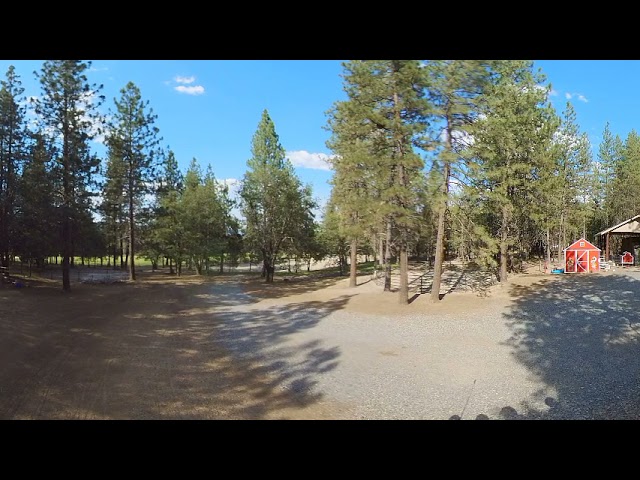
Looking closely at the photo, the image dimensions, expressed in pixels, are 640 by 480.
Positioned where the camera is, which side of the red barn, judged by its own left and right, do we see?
front

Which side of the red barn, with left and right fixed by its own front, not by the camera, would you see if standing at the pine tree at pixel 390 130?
front

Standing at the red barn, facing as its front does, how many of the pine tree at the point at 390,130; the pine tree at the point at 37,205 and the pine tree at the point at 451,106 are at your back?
0

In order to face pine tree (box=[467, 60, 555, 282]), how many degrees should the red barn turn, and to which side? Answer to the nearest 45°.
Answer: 0° — it already faces it

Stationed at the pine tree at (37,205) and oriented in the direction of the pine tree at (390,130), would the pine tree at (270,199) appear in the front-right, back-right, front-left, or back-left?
front-left

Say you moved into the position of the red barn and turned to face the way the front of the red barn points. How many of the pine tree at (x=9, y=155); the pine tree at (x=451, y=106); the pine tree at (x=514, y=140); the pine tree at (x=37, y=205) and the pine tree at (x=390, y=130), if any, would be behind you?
0

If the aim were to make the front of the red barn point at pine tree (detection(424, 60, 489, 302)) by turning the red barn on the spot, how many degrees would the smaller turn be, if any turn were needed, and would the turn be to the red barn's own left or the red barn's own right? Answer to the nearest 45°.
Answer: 0° — it already faces it

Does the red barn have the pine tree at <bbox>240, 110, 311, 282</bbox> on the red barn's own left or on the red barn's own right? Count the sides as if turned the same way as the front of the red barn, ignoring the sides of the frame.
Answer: on the red barn's own right

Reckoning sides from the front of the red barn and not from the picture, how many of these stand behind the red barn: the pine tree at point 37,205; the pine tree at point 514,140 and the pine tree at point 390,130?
0
